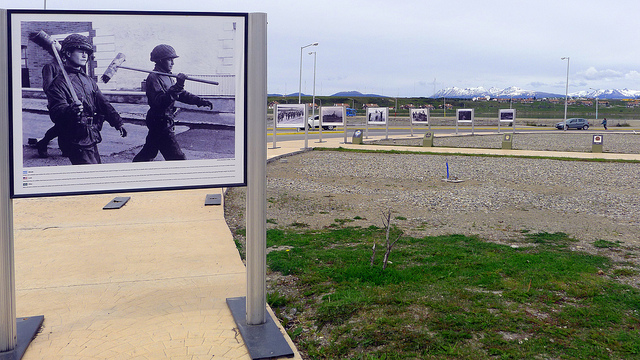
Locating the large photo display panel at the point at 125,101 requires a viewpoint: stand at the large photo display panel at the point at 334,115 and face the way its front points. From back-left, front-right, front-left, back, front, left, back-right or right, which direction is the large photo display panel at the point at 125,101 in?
front

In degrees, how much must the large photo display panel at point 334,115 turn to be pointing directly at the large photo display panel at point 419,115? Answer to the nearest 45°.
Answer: approximately 135° to its left

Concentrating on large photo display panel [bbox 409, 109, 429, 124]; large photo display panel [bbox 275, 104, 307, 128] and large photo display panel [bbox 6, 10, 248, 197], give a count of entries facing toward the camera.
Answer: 3

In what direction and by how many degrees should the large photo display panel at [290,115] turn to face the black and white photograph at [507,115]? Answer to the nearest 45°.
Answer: approximately 135° to its left

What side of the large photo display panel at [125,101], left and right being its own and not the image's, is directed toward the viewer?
front

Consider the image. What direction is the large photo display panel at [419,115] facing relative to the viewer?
toward the camera

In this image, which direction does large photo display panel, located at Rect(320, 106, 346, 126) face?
toward the camera

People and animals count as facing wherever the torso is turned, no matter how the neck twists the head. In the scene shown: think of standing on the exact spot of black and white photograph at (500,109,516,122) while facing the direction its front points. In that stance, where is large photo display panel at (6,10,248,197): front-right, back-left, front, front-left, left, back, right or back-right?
front

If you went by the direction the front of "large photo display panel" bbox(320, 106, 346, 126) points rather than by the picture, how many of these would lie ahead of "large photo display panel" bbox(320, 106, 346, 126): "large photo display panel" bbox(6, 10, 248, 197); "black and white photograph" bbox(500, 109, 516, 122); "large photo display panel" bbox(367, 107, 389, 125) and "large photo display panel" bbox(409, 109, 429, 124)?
1

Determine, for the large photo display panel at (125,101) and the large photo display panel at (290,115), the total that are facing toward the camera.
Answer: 2

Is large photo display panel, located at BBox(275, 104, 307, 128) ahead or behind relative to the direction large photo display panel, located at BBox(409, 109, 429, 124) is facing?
ahead

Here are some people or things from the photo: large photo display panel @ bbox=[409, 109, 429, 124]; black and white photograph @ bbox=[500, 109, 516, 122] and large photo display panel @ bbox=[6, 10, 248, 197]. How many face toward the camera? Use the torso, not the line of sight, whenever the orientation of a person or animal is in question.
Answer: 3
